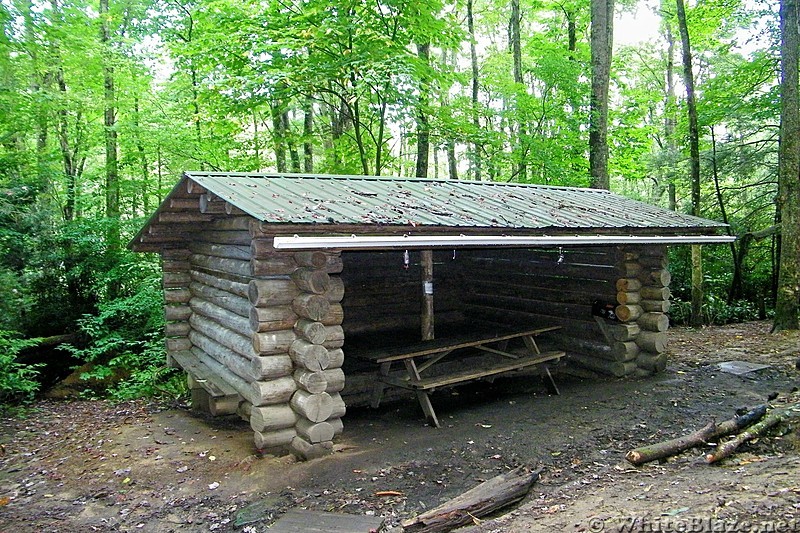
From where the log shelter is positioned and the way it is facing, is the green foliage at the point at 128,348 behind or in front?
behind

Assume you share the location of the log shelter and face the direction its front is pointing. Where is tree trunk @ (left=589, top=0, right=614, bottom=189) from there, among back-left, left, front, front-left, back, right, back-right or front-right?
left

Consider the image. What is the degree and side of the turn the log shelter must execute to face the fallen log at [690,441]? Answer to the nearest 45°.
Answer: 0° — it already faces it

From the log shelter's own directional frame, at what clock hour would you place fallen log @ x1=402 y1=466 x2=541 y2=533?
The fallen log is roughly at 1 o'clock from the log shelter.

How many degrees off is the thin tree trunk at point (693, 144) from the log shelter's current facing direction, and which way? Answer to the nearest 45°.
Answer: approximately 90° to its left

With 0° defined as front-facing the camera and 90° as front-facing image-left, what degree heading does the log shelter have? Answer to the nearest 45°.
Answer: approximately 315°

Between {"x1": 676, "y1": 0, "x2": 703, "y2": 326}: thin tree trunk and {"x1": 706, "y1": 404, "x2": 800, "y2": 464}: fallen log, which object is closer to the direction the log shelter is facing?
the fallen log

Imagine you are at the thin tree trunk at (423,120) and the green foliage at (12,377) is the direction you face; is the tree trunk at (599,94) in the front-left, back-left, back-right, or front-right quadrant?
back-left

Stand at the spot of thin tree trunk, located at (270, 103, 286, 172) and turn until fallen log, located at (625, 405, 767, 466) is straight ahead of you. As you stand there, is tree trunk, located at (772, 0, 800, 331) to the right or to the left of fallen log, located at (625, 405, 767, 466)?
left

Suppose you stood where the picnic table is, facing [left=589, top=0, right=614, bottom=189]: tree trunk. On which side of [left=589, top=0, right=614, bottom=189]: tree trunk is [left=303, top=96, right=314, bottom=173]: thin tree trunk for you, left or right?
left

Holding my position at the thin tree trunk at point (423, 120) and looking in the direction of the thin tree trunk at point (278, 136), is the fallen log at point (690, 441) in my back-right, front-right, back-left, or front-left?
back-left

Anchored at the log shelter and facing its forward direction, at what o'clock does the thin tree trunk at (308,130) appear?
The thin tree trunk is roughly at 7 o'clock from the log shelter.
